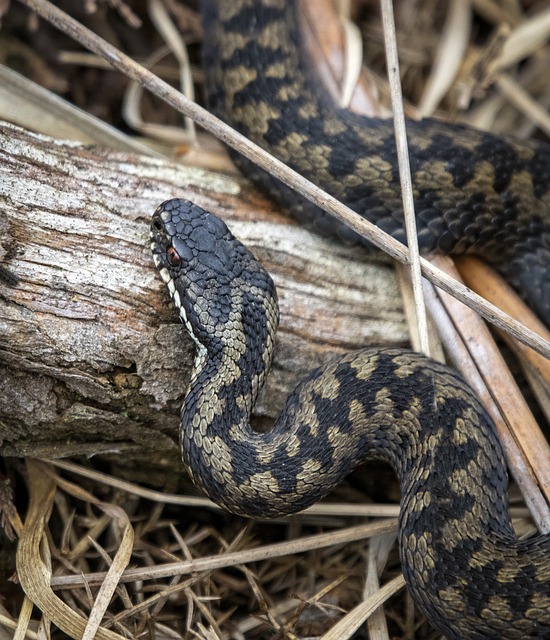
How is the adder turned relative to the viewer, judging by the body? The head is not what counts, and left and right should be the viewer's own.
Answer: facing away from the viewer and to the left of the viewer
